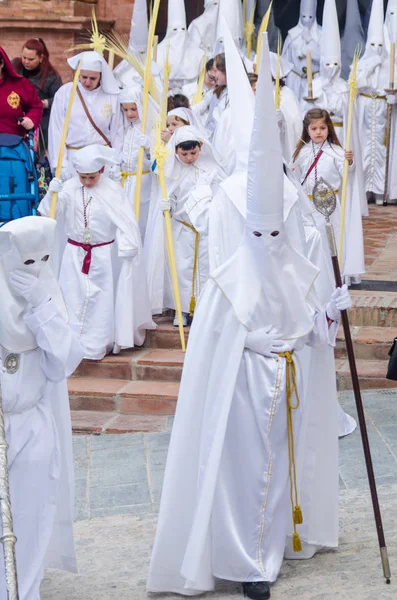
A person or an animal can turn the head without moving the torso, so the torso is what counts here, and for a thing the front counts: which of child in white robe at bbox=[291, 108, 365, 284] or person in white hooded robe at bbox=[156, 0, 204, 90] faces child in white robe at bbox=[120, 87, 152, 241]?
the person in white hooded robe

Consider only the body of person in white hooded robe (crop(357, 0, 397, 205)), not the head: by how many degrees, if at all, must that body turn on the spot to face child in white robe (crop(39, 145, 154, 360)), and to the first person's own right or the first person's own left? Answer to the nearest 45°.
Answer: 0° — they already face them

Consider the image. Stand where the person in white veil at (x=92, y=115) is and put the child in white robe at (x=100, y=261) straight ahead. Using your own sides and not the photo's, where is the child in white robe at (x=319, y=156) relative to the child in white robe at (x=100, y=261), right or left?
left

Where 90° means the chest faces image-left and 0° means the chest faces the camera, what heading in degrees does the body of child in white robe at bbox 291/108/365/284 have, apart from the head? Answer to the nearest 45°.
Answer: approximately 0°
